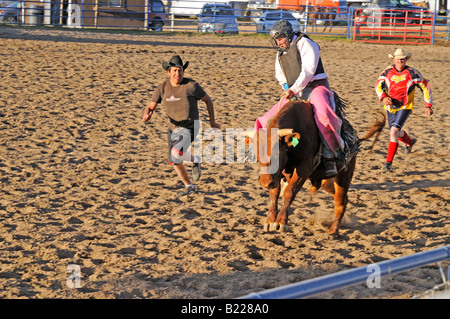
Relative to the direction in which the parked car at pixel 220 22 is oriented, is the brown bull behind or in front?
in front

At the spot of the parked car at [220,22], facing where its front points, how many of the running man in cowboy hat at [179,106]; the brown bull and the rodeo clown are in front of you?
3

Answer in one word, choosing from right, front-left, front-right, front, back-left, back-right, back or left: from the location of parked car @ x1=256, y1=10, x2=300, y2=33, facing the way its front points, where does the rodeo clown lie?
front-left

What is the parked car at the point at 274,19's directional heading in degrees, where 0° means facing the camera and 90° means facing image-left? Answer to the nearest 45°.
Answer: approximately 45°

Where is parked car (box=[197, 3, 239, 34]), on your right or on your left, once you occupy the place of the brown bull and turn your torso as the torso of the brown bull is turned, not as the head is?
on your right

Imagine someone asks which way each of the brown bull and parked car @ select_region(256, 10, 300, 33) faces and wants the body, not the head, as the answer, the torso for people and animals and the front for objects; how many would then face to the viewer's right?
0

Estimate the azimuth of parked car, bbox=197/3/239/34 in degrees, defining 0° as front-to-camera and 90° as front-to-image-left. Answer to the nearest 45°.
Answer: approximately 0°

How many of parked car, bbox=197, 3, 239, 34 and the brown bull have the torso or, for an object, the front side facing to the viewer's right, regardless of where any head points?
0

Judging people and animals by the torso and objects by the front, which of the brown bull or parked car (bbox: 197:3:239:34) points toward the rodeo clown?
the parked car
